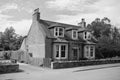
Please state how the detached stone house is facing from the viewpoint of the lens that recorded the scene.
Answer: facing the viewer and to the right of the viewer
